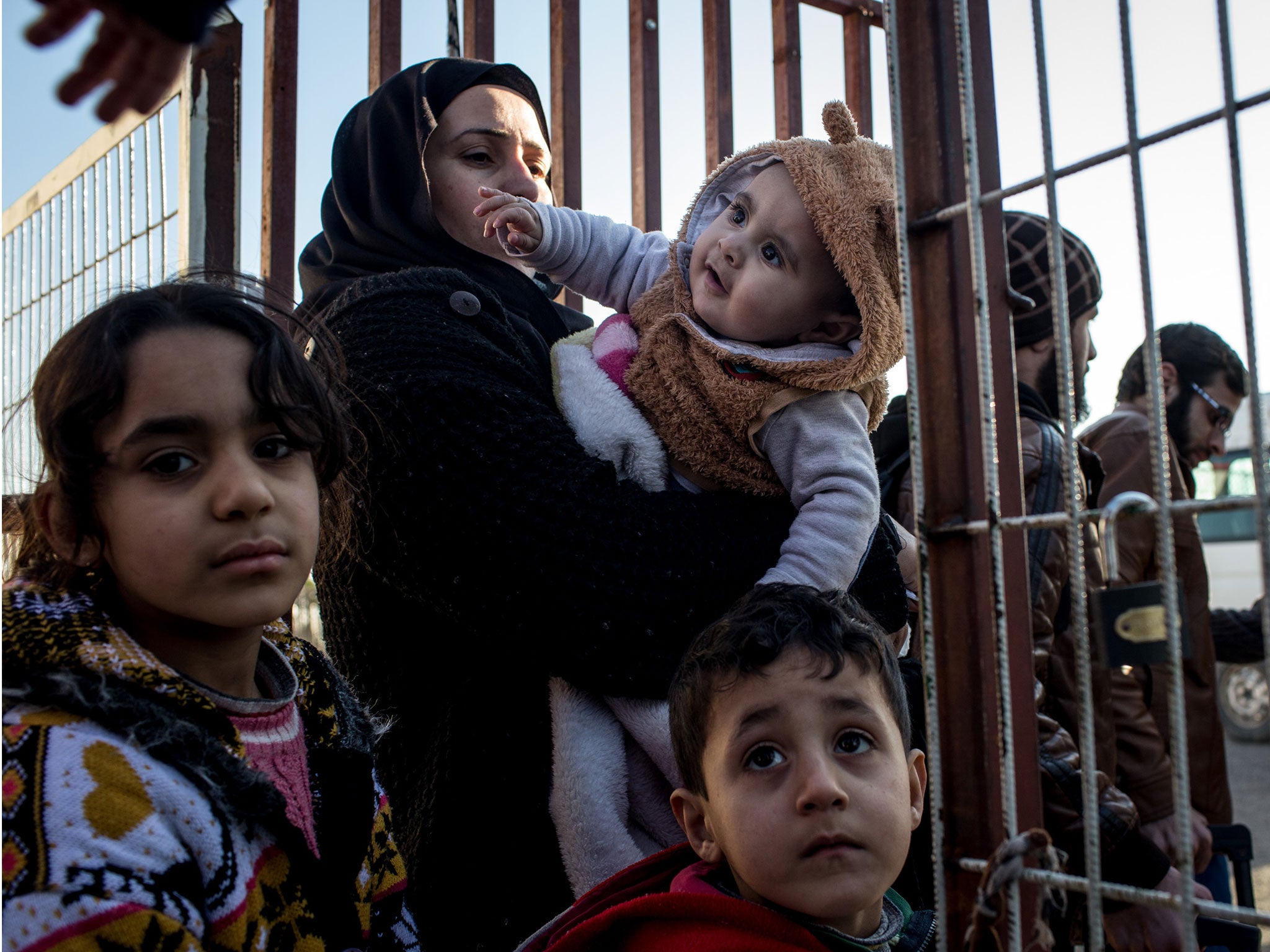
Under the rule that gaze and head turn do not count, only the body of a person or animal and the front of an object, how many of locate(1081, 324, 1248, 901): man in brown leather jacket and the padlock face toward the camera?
1

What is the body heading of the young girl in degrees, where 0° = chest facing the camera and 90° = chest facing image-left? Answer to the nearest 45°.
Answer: approximately 315°

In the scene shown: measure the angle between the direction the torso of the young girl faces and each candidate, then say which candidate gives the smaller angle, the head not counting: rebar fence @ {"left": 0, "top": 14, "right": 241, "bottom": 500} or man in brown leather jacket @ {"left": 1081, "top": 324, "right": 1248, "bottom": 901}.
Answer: the man in brown leather jacket

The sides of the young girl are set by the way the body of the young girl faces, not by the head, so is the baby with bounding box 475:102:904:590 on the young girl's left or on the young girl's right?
on the young girl's left

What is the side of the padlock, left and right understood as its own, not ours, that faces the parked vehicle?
back

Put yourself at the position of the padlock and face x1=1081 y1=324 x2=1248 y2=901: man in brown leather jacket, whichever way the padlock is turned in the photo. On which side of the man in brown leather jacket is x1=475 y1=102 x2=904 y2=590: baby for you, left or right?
left

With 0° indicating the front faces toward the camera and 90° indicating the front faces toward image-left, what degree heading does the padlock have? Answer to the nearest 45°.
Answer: approximately 0°

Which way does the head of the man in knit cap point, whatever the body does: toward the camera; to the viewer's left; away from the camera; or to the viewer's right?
to the viewer's right

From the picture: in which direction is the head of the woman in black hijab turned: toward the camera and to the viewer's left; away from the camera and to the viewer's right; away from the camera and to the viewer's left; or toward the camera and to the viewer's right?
toward the camera and to the viewer's right
